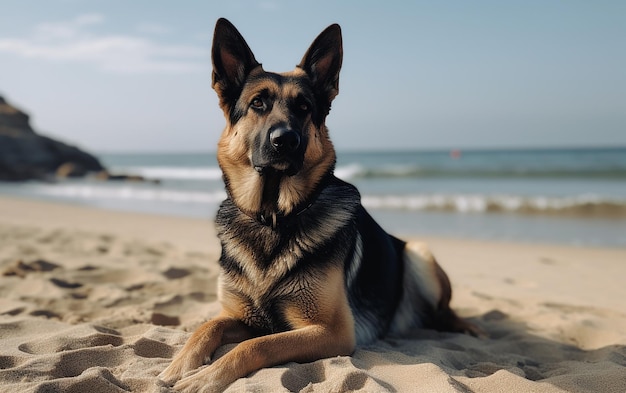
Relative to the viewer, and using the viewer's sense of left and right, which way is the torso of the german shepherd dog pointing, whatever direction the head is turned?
facing the viewer and to the left of the viewer

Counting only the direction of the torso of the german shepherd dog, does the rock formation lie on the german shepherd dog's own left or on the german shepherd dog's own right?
on the german shepherd dog's own right
